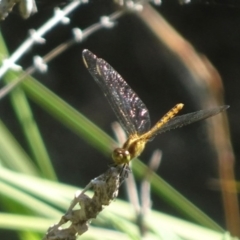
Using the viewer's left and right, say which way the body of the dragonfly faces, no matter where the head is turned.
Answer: facing the viewer and to the left of the viewer
